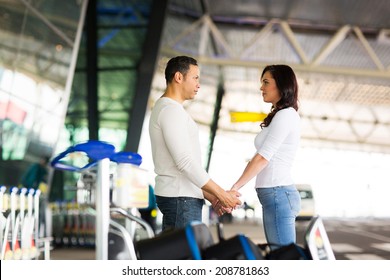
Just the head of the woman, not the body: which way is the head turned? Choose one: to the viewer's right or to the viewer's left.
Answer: to the viewer's left

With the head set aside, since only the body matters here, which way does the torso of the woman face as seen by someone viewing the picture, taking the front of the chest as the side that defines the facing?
to the viewer's left

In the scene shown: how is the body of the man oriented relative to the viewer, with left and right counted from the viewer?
facing to the right of the viewer

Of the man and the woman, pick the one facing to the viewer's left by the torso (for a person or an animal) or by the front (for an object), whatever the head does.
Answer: the woman

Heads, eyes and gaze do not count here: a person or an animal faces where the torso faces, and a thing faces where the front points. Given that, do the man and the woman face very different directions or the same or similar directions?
very different directions

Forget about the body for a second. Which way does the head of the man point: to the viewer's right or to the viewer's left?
to the viewer's right

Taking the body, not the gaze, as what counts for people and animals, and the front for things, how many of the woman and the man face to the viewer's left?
1
